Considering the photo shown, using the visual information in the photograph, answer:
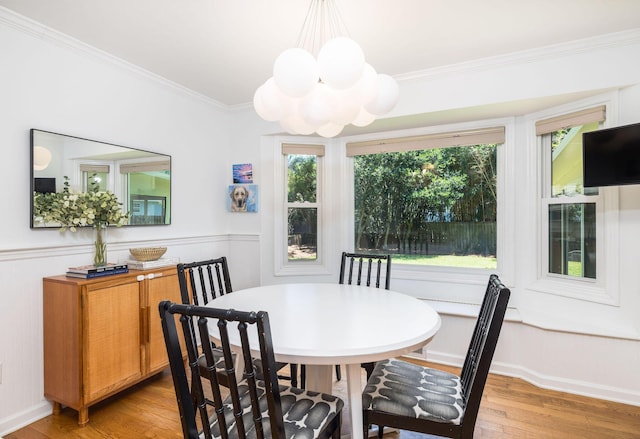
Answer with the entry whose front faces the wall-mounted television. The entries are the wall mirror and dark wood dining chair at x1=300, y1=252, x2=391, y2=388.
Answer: the wall mirror

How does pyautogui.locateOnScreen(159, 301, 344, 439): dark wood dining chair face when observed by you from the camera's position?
facing away from the viewer and to the right of the viewer

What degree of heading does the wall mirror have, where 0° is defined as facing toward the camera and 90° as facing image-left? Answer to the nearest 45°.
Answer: approximately 315°

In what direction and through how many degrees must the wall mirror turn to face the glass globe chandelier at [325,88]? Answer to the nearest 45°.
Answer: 0° — it already faces it

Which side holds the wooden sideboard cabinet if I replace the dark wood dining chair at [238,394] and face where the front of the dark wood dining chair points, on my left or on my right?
on my left

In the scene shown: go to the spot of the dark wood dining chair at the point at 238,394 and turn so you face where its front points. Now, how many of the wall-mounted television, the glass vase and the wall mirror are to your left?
2

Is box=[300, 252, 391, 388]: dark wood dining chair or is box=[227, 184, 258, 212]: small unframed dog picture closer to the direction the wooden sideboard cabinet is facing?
the dark wood dining chair

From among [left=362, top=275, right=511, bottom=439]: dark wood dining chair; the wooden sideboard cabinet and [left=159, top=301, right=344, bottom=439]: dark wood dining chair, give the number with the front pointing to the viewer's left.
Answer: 1

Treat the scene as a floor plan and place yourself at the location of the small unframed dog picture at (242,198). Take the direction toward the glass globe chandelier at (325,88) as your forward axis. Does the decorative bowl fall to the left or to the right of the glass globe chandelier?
right

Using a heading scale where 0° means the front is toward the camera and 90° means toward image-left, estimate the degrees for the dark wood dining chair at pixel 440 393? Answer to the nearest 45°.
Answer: approximately 90°

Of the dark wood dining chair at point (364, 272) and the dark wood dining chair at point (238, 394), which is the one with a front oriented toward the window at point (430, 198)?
the dark wood dining chair at point (238, 394)

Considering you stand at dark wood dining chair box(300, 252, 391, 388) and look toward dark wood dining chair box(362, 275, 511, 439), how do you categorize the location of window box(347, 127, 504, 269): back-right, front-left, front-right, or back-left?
back-left

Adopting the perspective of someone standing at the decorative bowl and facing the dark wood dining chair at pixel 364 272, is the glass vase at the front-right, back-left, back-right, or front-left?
back-right
